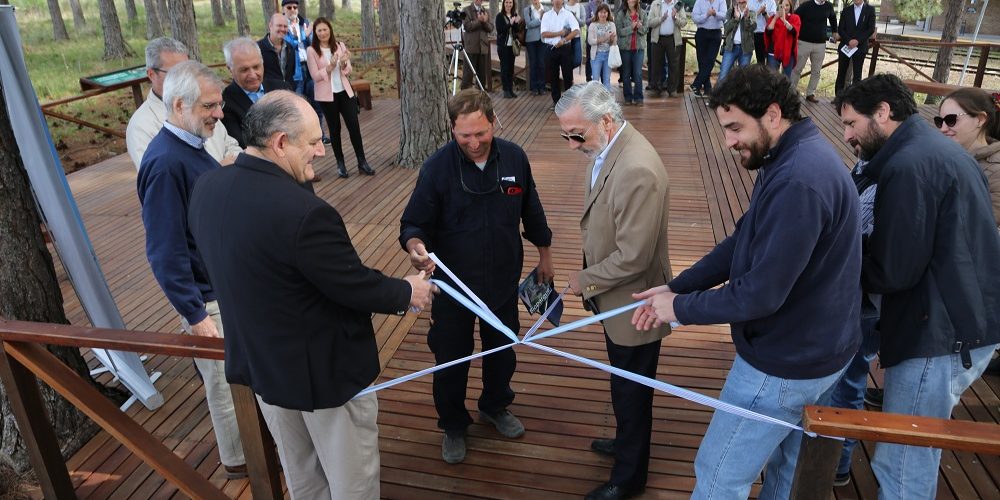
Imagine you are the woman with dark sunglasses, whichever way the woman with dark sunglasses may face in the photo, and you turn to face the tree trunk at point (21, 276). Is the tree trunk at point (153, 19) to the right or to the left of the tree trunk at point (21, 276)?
right

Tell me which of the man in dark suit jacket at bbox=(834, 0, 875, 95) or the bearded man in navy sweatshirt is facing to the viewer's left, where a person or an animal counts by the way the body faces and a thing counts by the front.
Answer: the bearded man in navy sweatshirt

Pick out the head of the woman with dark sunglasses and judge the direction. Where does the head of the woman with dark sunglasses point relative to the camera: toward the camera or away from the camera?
toward the camera

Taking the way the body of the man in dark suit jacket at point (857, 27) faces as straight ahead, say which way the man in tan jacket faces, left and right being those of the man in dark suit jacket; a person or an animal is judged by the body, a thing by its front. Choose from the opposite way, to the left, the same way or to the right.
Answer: to the right

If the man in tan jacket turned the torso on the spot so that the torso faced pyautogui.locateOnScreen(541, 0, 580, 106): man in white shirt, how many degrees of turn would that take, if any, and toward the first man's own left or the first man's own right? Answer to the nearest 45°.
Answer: approximately 90° to the first man's own right

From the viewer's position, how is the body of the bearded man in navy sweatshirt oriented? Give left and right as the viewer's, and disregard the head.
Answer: facing to the left of the viewer

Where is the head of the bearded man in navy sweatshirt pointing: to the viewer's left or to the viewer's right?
to the viewer's left

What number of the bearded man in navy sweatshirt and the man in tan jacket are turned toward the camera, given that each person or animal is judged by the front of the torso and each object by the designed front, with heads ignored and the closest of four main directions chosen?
0

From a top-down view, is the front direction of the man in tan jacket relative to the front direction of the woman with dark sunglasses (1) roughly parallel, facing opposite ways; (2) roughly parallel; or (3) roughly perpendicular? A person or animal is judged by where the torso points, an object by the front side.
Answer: roughly parallel

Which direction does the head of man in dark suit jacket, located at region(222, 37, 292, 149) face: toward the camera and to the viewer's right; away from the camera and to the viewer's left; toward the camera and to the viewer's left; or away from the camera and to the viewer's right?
toward the camera and to the viewer's right

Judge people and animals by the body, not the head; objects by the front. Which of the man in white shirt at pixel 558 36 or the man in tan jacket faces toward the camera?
the man in white shirt

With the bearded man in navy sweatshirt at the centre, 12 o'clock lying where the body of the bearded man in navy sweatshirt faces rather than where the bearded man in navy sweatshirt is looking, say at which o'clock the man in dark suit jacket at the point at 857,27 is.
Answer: The man in dark suit jacket is roughly at 3 o'clock from the bearded man in navy sweatshirt.

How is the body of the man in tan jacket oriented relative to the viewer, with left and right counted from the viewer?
facing to the left of the viewer

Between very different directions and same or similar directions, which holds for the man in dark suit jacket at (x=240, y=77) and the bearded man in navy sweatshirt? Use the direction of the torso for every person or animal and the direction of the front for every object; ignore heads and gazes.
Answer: very different directions

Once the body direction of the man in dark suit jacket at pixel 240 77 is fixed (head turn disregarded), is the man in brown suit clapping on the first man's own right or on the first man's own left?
on the first man's own left

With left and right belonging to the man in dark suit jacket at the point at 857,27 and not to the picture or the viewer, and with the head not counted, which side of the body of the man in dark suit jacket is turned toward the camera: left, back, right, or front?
front

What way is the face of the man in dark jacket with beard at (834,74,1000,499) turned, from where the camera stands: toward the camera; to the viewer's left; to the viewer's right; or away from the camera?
to the viewer's left

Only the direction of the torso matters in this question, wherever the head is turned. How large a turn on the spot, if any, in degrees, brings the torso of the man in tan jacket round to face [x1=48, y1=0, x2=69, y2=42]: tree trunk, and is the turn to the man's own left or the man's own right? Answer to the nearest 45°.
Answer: approximately 45° to the man's own right

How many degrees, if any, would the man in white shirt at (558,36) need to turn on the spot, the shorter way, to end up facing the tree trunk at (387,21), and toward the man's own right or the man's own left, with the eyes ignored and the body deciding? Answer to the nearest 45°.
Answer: approximately 135° to the man's own right

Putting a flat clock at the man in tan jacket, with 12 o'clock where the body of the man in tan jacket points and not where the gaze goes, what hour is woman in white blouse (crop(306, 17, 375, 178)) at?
The woman in white blouse is roughly at 2 o'clock from the man in tan jacket.
